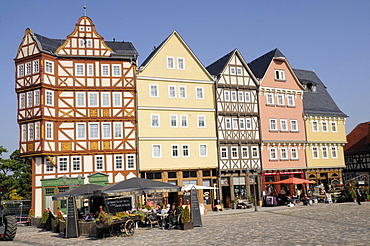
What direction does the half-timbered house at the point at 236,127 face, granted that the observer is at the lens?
facing the viewer and to the right of the viewer

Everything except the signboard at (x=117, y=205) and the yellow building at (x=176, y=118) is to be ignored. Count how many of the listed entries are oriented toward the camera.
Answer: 2

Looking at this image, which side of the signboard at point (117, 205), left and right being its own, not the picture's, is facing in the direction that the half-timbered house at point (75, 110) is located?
back

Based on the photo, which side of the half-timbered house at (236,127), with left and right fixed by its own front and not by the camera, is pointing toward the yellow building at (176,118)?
right

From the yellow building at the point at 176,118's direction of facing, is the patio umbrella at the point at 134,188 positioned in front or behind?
in front

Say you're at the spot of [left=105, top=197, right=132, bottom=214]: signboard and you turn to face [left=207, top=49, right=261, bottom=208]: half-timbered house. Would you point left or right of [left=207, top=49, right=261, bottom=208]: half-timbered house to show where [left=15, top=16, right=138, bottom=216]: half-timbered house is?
left

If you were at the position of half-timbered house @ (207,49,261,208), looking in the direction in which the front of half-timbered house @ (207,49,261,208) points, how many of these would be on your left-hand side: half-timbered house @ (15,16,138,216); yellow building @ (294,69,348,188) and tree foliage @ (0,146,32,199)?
1

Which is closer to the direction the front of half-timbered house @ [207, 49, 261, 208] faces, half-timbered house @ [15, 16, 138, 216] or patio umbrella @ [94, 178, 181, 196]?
the patio umbrella

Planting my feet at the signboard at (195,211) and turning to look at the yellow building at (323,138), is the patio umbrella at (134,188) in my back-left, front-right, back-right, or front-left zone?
back-left

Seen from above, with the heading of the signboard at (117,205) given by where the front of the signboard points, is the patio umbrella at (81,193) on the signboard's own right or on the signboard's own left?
on the signboard's own right

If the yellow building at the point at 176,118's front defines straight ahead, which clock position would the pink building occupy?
The pink building is roughly at 8 o'clock from the yellow building.

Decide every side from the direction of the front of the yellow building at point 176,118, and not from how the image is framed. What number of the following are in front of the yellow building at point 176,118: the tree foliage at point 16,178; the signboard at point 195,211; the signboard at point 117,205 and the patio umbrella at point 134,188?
3

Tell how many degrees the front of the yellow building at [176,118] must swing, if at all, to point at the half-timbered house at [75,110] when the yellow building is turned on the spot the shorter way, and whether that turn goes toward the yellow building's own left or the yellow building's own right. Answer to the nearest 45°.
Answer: approximately 90° to the yellow building's own right

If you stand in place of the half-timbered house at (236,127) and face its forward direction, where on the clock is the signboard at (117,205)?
The signboard is roughly at 2 o'clock from the half-timbered house.
